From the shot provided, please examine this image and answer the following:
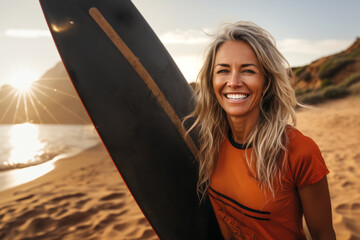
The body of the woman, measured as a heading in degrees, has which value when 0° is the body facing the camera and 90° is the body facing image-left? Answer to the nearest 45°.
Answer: approximately 45°

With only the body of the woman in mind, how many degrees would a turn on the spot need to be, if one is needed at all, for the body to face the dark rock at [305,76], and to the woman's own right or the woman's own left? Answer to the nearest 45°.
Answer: approximately 135° to the woman's own right

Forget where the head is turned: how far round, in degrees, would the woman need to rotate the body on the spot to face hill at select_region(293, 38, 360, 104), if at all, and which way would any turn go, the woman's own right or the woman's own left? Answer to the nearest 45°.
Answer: approximately 135° to the woman's own right
